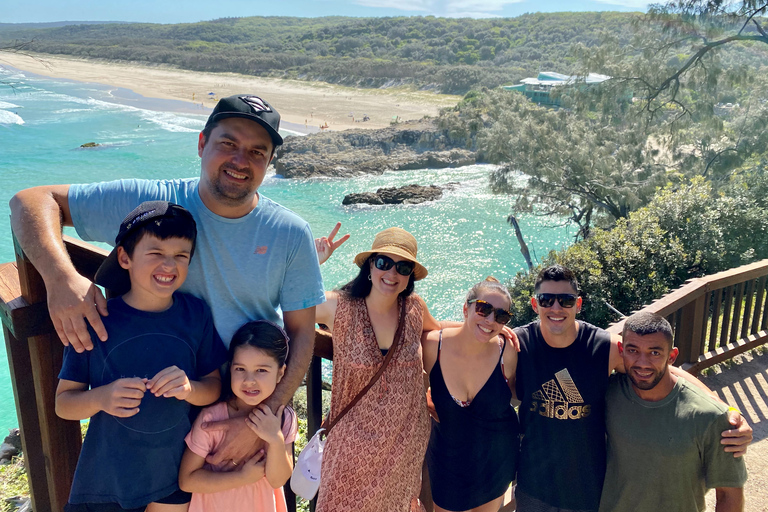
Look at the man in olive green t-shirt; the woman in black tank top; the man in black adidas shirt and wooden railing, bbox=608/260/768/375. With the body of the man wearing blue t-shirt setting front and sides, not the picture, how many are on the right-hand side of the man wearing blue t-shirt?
0

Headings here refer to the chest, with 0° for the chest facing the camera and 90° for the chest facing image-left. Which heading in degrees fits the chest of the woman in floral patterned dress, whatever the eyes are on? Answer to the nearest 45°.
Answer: approximately 0°

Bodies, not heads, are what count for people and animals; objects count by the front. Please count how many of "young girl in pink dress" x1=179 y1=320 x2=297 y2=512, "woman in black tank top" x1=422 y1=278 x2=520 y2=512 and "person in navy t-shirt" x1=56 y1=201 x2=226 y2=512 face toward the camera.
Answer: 3

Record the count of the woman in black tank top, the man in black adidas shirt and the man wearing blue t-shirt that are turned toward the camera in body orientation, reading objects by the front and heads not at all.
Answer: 3

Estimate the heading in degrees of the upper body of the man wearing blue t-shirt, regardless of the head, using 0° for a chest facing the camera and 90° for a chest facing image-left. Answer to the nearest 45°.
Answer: approximately 0°

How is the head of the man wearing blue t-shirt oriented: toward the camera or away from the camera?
toward the camera

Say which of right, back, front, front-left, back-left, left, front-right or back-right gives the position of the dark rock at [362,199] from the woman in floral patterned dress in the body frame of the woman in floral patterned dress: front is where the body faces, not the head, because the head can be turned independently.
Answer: back

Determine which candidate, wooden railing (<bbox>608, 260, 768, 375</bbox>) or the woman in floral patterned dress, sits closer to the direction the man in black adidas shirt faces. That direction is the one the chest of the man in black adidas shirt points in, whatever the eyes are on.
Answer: the woman in floral patterned dress

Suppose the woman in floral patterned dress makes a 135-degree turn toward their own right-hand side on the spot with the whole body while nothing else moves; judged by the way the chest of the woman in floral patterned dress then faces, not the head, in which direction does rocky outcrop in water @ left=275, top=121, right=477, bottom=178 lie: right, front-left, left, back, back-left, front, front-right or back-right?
front-right

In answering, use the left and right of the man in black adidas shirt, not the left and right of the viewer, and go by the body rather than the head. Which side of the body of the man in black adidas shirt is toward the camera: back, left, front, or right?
front

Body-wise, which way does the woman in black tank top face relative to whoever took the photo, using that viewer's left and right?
facing the viewer

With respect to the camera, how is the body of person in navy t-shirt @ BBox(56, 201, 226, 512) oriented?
toward the camera

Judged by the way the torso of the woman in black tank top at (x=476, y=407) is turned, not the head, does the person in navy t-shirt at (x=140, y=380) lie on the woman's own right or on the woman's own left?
on the woman's own right

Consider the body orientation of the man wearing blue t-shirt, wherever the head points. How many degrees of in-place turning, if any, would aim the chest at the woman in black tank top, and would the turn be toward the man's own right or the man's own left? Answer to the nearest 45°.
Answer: approximately 90° to the man's own left

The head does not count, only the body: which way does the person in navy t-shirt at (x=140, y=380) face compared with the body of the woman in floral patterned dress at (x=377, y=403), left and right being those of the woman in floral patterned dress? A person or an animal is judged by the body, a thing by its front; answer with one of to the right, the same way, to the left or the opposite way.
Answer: the same way

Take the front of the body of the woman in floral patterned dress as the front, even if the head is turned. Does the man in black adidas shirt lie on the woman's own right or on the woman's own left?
on the woman's own left

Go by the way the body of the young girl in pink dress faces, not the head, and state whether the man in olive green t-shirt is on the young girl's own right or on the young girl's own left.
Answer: on the young girl's own left
